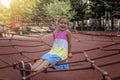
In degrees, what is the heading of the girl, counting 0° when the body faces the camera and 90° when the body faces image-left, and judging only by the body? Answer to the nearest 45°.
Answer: approximately 45°
